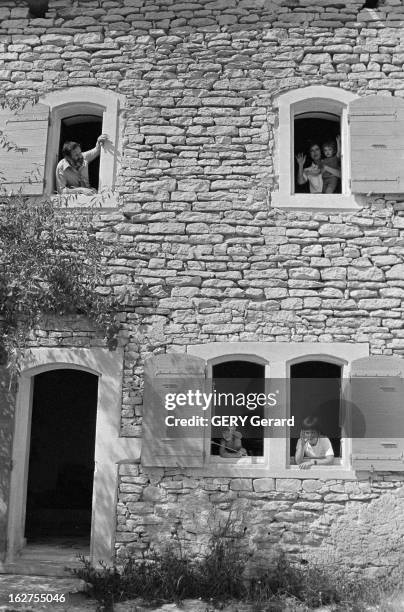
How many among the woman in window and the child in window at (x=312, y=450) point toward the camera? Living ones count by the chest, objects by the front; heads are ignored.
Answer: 2

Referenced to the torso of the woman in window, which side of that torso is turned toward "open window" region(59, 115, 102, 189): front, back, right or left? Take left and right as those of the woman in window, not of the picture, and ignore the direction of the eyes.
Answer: right

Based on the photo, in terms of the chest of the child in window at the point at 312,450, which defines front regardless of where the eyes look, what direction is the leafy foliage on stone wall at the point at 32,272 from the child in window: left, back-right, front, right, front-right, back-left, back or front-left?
front-right

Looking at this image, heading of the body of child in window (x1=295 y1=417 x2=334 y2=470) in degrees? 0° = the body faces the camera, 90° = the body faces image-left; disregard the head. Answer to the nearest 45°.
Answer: approximately 0°

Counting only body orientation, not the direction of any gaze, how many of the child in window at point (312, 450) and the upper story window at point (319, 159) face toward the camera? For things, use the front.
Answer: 2
